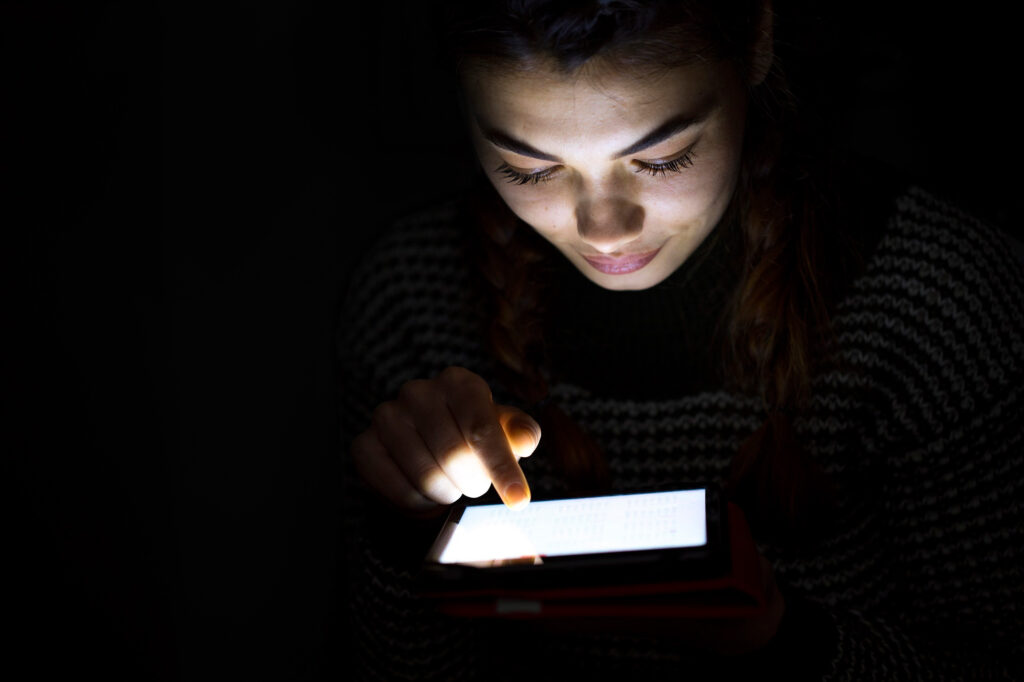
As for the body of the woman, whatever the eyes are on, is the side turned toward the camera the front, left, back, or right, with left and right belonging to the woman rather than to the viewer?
front
